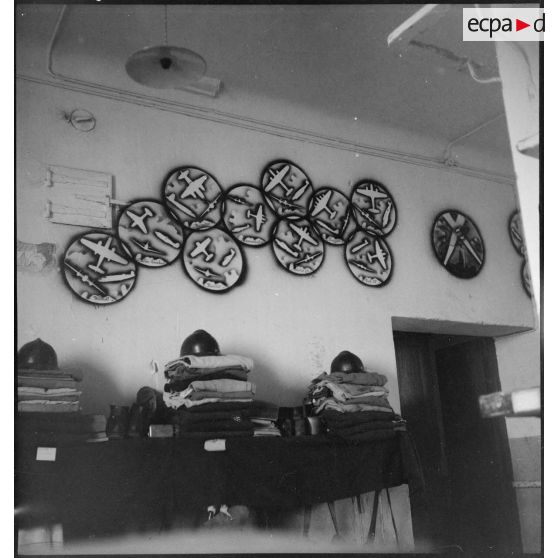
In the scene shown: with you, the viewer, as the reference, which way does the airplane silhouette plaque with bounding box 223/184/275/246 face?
facing the viewer

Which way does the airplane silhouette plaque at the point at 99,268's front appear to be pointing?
toward the camera

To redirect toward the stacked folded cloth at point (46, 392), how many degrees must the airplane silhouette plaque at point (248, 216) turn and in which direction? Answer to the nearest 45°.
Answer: approximately 45° to its right

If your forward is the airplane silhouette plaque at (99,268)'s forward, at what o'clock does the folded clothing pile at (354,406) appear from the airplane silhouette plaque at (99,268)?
The folded clothing pile is roughly at 9 o'clock from the airplane silhouette plaque.

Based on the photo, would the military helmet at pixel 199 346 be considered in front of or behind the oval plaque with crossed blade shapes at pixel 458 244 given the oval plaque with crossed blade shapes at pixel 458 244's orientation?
in front

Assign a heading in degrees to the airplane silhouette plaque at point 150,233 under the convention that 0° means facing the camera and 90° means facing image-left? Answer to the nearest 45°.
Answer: approximately 0°

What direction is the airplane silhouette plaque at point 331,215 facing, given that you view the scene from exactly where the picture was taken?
facing the viewer and to the left of the viewer

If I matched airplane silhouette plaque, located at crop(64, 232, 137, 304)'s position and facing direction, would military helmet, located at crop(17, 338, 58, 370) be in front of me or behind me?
in front

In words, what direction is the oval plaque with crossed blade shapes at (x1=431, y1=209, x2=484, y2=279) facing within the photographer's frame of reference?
facing the viewer

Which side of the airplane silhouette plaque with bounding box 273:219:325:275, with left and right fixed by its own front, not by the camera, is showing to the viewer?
front
